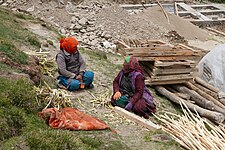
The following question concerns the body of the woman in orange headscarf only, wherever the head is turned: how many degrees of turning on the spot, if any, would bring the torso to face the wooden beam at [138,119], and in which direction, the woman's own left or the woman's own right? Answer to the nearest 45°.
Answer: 0° — they already face it

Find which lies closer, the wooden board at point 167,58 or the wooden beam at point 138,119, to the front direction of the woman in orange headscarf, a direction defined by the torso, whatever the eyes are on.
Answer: the wooden beam

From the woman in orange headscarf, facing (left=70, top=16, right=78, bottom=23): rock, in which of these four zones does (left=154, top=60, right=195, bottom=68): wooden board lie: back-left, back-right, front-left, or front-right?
front-right

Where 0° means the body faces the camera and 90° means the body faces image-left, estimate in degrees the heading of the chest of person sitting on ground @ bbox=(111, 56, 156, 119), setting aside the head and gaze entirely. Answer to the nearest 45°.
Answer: approximately 45°

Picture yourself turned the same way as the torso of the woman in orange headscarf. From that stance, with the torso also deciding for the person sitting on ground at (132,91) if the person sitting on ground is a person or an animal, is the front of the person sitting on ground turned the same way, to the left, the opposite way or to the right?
to the right

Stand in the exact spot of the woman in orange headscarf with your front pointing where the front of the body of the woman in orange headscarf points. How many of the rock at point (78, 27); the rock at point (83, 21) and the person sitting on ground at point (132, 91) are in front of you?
1

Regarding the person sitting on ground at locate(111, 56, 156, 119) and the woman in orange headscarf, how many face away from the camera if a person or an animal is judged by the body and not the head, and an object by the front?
0

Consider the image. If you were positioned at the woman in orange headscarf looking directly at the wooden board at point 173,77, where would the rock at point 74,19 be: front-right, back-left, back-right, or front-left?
front-left

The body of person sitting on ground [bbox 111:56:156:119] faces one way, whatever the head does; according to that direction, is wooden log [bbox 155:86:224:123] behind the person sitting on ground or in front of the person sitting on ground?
behind

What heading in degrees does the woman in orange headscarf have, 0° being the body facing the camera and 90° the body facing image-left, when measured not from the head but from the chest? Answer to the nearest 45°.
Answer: approximately 315°

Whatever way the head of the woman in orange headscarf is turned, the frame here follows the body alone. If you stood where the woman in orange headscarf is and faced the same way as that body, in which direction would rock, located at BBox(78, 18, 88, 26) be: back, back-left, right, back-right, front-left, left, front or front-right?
back-left

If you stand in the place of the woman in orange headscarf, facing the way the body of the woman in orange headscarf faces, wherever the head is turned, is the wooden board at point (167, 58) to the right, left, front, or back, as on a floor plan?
left

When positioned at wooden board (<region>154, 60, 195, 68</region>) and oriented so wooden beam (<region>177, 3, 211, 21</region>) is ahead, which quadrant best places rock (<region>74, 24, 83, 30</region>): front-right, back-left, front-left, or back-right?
front-left

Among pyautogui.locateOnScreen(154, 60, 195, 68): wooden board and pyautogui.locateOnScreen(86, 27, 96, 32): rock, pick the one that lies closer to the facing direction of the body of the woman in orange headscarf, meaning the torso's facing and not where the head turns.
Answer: the wooden board

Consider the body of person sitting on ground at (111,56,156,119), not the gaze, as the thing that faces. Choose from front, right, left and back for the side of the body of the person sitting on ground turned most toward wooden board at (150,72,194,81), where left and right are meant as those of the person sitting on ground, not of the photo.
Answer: back

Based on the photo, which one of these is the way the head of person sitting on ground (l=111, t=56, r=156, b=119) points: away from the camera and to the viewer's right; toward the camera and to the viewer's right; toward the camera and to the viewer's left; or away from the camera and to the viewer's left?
toward the camera and to the viewer's left

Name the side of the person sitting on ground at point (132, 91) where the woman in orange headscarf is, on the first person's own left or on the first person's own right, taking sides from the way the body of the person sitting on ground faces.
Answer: on the first person's own right

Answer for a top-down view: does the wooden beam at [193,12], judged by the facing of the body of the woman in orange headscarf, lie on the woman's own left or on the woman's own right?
on the woman's own left
